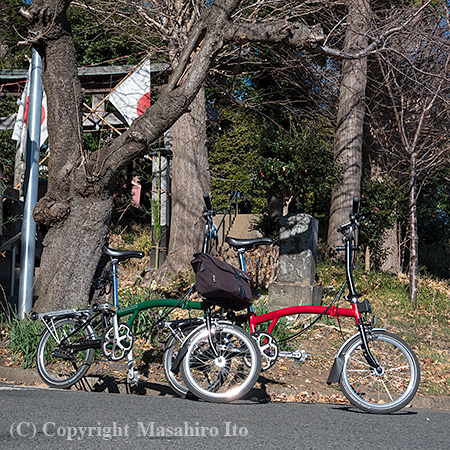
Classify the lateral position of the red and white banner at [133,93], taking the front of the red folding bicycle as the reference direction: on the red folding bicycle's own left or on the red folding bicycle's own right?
on the red folding bicycle's own left

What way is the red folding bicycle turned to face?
to the viewer's right

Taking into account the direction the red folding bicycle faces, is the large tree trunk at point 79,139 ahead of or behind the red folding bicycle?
behind

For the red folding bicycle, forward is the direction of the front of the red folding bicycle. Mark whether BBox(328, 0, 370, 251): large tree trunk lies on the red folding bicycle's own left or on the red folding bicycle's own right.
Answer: on the red folding bicycle's own left

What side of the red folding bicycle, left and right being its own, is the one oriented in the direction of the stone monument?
left
